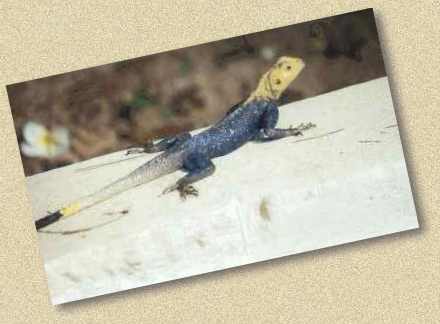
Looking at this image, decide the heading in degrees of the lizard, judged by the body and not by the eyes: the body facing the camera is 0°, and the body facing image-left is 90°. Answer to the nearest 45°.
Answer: approximately 225°
